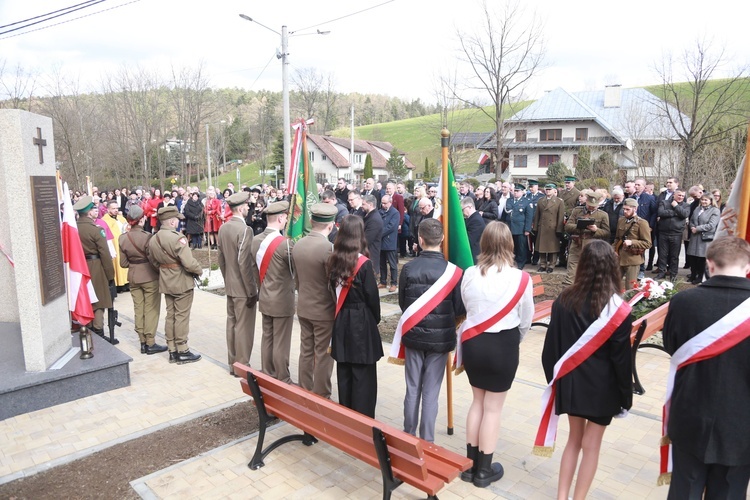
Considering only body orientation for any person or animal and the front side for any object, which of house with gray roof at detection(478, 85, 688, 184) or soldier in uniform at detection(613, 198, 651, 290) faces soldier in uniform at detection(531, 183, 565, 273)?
the house with gray roof

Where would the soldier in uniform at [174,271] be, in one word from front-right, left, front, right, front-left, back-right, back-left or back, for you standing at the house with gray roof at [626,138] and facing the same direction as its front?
front

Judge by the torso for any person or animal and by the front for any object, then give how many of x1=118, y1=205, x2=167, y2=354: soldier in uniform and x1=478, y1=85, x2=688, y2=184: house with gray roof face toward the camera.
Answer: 1

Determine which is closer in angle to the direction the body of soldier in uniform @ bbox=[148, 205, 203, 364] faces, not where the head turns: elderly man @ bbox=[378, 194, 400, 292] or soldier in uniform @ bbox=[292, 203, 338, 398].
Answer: the elderly man

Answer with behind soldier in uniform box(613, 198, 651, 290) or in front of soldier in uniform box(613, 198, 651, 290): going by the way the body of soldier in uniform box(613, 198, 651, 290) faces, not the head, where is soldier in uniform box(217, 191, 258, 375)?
in front

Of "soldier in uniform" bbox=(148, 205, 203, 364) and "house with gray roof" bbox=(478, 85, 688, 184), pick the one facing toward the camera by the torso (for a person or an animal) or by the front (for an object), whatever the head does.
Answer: the house with gray roof

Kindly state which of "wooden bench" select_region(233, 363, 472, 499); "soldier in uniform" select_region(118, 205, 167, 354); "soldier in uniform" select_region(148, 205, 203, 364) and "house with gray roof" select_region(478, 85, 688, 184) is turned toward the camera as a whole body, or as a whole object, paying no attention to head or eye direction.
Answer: the house with gray roof

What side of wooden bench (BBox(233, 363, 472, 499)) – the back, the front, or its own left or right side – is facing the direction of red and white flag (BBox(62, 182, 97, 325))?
left

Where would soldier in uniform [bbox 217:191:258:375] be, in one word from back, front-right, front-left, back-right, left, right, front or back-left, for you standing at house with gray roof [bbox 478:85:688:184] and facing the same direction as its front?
front

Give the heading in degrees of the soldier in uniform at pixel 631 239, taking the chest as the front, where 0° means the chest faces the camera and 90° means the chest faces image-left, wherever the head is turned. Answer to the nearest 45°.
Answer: approximately 45°

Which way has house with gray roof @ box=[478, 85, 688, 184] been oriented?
toward the camera

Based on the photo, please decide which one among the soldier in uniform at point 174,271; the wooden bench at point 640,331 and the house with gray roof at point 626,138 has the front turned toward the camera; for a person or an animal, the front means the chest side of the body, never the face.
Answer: the house with gray roof

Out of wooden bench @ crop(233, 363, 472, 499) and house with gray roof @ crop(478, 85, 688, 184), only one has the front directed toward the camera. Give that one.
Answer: the house with gray roof

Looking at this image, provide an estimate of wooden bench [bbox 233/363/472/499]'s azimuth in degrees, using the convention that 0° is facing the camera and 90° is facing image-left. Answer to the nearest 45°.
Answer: approximately 225°

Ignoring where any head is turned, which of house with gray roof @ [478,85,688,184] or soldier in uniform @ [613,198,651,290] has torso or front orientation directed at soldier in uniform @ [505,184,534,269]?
the house with gray roof

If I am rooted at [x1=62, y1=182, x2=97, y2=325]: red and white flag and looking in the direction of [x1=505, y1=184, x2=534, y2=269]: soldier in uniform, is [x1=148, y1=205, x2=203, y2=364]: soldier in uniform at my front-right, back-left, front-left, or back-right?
front-right

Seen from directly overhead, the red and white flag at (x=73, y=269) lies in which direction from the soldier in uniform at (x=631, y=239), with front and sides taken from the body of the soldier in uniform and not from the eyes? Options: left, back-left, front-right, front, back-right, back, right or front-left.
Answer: front
